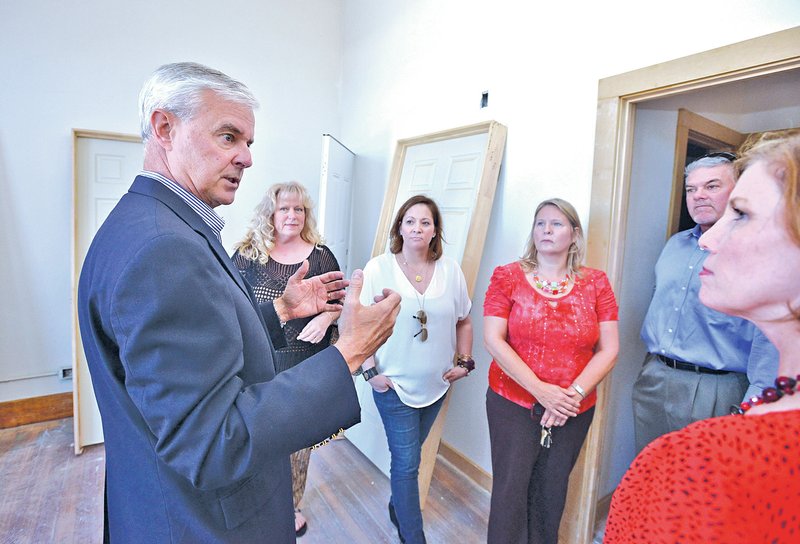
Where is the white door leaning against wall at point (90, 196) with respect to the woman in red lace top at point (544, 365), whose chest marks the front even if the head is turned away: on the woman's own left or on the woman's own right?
on the woman's own right

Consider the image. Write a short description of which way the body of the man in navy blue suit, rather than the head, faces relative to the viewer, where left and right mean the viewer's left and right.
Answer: facing to the right of the viewer

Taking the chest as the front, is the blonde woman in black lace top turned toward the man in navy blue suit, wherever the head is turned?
yes

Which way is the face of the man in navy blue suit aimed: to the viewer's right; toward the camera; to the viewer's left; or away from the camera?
to the viewer's right

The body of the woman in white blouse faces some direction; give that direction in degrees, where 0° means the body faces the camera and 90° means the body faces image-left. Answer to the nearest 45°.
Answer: approximately 0°

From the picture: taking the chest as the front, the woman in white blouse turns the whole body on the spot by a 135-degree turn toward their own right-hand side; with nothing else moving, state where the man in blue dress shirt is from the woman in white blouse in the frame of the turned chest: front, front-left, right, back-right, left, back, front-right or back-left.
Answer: back-right

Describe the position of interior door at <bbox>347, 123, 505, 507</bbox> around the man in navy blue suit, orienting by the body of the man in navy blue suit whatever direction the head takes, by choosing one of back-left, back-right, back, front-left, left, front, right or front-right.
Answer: front-left

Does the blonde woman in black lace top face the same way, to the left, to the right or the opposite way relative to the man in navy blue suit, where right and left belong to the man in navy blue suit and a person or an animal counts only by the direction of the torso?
to the right

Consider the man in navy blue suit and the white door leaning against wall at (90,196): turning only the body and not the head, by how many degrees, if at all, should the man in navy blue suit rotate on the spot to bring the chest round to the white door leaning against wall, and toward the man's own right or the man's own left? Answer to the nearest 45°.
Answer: approximately 90° to the man's own left

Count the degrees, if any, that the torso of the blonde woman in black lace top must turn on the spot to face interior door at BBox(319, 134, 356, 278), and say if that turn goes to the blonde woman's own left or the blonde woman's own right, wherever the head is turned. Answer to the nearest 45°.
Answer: approximately 180°

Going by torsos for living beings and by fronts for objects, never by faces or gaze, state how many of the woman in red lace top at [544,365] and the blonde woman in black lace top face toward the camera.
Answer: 2
